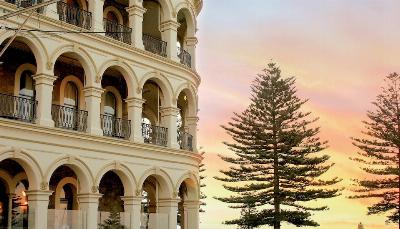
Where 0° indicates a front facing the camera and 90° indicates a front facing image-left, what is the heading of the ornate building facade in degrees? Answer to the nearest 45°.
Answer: approximately 315°
